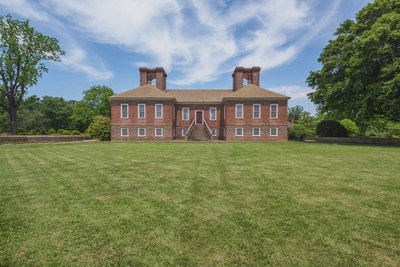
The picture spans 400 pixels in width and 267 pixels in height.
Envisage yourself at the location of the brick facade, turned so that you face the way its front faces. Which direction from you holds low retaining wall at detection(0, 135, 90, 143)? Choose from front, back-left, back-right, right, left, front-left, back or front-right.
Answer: right

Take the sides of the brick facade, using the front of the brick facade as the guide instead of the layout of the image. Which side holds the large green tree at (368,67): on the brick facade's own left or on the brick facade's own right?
on the brick facade's own left

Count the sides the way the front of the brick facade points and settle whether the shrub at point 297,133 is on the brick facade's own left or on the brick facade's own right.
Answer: on the brick facade's own left

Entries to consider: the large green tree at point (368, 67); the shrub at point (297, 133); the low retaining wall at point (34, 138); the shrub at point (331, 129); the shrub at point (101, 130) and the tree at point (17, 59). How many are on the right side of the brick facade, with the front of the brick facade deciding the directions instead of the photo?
3

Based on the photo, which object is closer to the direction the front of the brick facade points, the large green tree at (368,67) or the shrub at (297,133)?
the large green tree

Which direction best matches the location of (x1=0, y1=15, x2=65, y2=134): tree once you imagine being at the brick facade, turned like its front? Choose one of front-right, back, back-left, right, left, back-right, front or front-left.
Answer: right

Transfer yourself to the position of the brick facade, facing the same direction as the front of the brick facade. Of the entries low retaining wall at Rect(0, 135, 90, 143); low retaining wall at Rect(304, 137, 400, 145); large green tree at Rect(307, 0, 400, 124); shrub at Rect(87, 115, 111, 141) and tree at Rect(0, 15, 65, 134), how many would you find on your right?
3

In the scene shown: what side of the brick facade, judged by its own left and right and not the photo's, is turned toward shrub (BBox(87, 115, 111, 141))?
right

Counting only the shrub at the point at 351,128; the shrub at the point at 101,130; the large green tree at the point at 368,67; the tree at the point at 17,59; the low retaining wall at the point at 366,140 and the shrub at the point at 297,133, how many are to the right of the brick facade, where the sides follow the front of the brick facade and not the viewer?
2

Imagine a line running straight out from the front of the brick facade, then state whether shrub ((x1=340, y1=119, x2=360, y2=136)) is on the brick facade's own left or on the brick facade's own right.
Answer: on the brick facade's own left

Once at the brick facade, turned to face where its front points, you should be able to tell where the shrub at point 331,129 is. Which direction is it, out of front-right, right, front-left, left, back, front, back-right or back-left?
left
